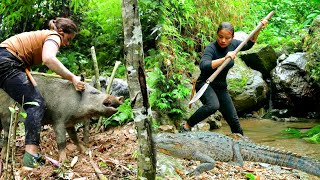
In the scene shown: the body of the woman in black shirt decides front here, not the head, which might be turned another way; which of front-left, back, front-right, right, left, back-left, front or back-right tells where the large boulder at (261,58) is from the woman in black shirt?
back

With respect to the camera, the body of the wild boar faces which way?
to the viewer's right

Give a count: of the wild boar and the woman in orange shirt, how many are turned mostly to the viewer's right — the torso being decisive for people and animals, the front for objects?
2

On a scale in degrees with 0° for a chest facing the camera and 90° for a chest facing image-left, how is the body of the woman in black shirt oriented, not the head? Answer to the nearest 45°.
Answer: approximately 0°

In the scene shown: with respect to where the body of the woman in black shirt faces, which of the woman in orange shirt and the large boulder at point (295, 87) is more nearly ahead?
the woman in orange shirt

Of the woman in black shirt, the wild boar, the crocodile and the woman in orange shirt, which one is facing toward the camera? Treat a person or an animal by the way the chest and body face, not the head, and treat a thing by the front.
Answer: the woman in black shirt

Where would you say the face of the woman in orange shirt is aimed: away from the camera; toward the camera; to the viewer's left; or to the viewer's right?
to the viewer's right

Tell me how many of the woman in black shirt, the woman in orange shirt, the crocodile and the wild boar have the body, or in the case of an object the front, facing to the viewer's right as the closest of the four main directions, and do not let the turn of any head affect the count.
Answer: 2
